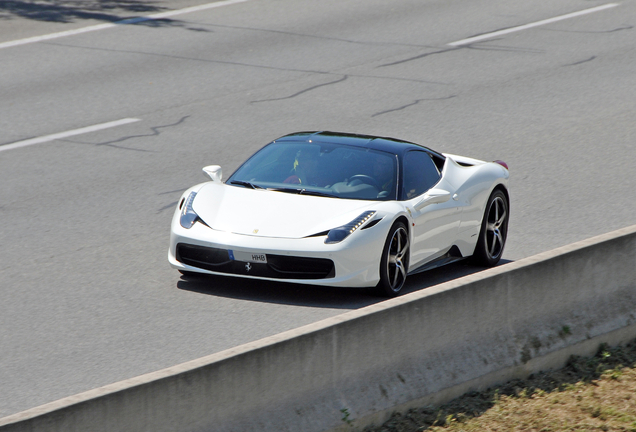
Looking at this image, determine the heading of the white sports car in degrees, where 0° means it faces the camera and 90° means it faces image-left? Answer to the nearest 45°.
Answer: approximately 45°
